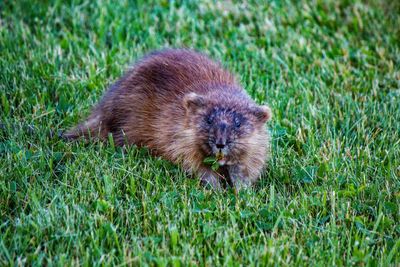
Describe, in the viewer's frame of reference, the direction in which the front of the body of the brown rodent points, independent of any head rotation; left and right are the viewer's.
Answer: facing the viewer and to the right of the viewer
